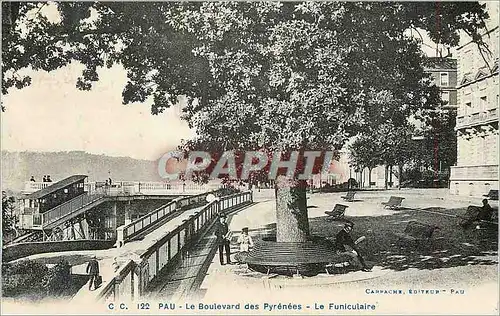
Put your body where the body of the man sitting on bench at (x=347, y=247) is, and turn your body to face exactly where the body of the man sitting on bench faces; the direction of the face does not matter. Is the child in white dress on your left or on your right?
on your right

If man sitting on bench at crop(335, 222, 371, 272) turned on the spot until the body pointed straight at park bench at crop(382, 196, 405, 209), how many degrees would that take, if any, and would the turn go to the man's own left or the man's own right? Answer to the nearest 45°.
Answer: approximately 90° to the man's own left

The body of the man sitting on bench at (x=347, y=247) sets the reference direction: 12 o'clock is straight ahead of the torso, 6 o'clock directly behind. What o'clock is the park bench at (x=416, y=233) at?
The park bench is roughly at 10 o'clock from the man sitting on bench.

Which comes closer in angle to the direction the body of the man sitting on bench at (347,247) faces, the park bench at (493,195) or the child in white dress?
the park bench

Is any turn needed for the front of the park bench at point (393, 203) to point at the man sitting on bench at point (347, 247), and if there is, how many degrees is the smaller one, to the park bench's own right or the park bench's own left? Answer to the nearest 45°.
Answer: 0° — it already faces them

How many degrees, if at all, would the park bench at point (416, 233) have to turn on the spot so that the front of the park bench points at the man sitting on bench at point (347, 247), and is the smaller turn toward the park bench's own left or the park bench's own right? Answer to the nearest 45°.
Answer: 0° — it already faces them
